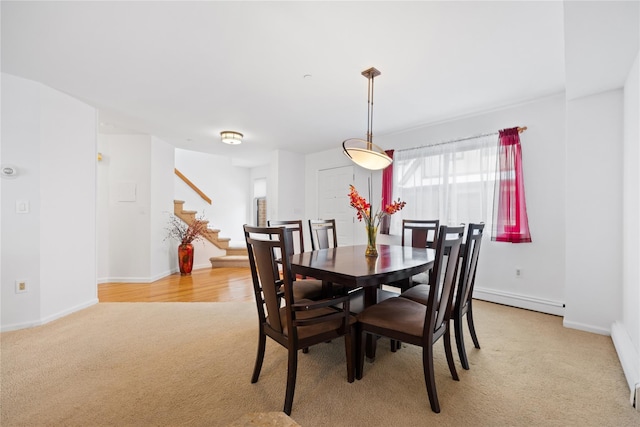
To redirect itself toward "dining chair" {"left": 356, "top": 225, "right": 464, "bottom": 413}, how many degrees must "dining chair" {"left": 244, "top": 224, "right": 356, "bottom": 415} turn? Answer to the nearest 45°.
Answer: approximately 45° to its right

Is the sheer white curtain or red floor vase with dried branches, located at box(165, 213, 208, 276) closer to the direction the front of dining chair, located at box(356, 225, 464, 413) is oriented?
the red floor vase with dried branches

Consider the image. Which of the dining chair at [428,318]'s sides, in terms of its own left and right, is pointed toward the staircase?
front

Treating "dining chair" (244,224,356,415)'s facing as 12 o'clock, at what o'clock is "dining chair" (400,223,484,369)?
"dining chair" (400,223,484,369) is roughly at 1 o'clock from "dining chair" (244,224,356,415).

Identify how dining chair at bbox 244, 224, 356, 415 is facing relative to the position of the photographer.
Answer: facing away from the viewer and to the right of the viewer

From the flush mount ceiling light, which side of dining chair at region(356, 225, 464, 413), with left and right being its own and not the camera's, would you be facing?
front

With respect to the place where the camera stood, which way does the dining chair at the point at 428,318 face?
facing away from the viewer and to the left of the viewer

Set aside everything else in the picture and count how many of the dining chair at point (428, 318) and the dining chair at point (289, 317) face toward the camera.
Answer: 0

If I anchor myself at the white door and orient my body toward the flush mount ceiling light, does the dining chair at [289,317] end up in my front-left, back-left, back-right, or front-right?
front-left

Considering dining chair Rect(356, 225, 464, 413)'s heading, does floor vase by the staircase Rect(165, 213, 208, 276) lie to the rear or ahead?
ahead

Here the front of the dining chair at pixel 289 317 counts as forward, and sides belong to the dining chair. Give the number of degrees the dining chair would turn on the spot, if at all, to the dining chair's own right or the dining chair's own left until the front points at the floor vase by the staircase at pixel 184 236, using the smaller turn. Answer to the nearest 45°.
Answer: approximately 90° to the dining chair's own left
